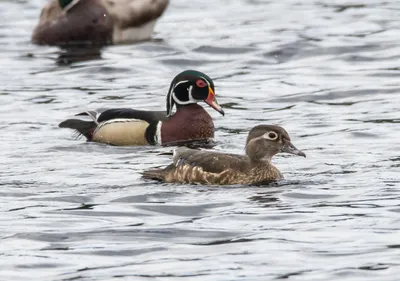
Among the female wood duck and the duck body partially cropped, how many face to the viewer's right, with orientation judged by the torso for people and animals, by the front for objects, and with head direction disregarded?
1

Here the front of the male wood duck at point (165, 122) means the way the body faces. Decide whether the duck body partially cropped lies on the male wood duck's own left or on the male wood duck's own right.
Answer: on the male wood duck's own left

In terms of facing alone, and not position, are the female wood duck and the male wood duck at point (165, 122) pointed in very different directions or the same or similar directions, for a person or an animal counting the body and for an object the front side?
same or similar directions

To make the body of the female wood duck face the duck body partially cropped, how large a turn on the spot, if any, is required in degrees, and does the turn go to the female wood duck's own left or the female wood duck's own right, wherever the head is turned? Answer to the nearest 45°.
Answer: approximately 90° to the female wood duck's own left

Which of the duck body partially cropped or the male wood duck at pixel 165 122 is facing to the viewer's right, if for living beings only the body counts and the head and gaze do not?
the male wood duck

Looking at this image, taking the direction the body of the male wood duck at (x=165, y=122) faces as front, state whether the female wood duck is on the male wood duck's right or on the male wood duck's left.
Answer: on the male wood duck's right

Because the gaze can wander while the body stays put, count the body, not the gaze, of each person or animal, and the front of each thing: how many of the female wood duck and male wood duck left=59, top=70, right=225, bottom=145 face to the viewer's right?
2

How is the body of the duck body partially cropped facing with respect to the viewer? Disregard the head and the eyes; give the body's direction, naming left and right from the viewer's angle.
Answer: facing the viewer and to the left of the viewer

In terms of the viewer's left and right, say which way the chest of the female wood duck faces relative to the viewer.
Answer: facing to the right of the viewer

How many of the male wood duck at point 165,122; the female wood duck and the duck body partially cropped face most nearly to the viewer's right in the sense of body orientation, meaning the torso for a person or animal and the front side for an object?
2

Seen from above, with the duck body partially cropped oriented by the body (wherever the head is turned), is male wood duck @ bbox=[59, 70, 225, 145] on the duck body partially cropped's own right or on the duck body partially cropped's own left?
on the duck body partially cropped's own left

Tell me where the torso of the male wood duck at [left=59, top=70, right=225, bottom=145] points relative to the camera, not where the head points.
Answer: to the viewer's right

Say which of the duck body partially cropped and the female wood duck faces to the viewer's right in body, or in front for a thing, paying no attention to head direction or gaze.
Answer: the female wood duck
